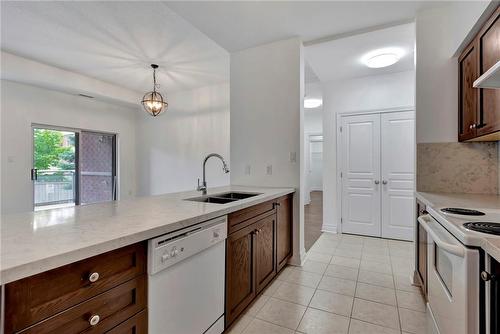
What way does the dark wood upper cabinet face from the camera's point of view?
to the viewer's left

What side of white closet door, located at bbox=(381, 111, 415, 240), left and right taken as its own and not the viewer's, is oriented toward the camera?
front

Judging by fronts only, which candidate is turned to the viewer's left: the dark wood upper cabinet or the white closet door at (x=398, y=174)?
the dark wood upper cabinet

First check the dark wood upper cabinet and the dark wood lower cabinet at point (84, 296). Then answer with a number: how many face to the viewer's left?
1

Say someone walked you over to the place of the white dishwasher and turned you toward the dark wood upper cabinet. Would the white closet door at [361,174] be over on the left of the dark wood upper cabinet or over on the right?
left

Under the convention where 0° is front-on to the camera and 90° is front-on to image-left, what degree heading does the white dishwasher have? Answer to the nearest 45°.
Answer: approximately 315°

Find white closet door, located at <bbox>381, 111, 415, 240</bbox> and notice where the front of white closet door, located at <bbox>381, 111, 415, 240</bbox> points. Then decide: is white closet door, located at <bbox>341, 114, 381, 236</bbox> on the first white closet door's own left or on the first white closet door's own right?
on the first white closet door's own right

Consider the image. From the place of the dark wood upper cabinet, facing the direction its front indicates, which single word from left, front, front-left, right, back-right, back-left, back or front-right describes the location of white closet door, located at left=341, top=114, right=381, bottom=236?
front-right

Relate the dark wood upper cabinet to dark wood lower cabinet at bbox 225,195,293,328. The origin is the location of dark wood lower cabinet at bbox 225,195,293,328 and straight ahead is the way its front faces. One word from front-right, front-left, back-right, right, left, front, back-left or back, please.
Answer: front-left
